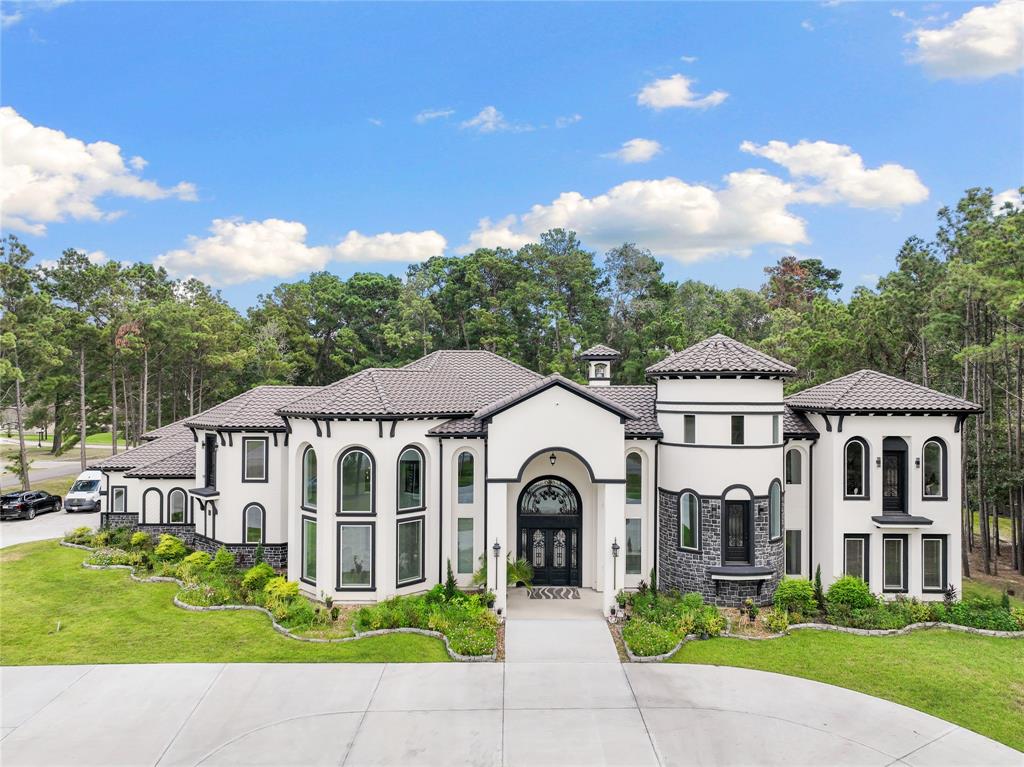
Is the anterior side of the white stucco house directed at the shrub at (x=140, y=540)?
no

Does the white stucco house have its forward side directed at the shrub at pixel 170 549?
no

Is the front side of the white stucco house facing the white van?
no

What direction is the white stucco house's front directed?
toward the camera

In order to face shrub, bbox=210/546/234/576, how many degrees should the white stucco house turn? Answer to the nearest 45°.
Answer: approximately 90° to its right

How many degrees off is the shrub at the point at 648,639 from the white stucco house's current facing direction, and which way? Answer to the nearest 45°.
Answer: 0° — it already faces it

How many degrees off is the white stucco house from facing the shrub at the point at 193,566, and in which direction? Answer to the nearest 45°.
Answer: approximately 90° to its right

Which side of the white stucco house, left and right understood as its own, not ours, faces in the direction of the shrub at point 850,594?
left

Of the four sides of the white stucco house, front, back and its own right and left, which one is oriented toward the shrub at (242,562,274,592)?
right
